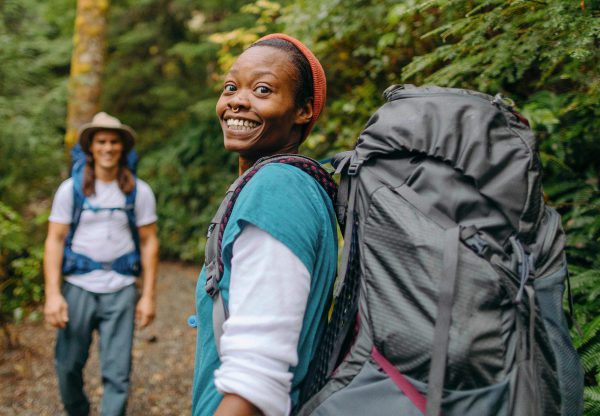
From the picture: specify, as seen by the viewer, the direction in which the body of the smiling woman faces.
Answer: to the viewer's left
